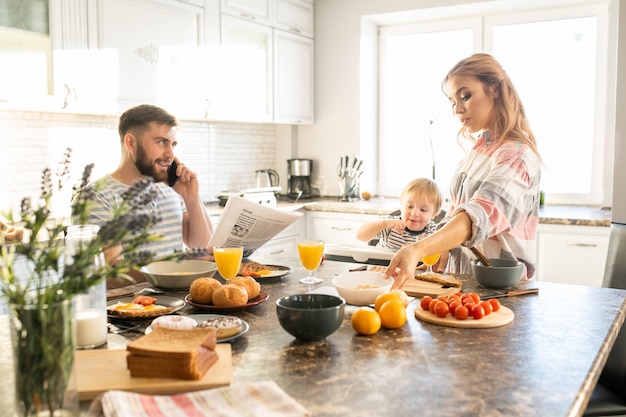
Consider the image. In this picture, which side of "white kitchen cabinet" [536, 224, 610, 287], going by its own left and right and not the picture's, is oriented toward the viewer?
front

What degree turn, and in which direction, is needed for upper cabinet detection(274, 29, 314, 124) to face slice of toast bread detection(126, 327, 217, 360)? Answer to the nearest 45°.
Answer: approximately 45° to its right

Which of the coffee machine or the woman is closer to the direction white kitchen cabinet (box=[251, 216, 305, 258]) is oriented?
the woman

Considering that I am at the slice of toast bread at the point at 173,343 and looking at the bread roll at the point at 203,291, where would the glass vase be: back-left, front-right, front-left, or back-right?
back-left

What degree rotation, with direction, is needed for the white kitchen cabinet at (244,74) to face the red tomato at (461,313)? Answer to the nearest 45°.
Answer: approximately 45° to its right

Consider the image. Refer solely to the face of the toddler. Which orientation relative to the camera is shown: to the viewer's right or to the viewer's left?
to the viewer's left

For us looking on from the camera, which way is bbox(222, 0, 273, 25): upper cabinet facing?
facing the viewer and to the right of the viewer

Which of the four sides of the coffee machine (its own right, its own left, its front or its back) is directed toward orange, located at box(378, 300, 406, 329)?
front

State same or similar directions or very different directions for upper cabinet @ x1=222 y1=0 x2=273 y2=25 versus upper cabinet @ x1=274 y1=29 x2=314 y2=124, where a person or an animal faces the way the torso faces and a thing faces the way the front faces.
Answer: same or similar directions

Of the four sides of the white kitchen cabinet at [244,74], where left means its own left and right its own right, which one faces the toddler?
front

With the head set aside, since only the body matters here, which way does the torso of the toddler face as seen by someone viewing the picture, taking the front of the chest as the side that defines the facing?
toward the camera
